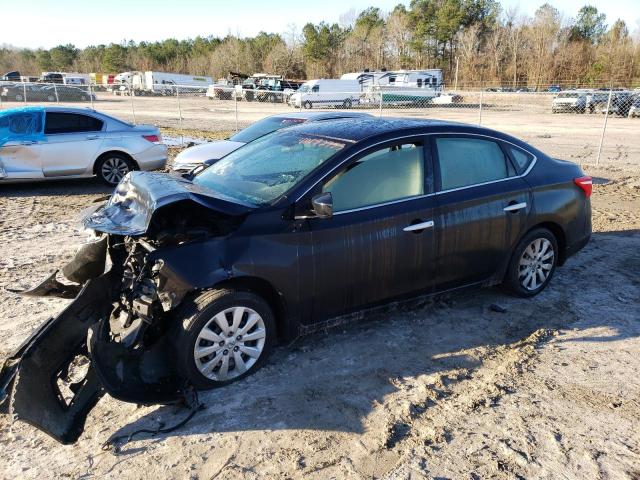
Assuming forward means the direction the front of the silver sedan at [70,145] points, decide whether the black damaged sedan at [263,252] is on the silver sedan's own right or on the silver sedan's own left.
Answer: on the silver sedan's own left

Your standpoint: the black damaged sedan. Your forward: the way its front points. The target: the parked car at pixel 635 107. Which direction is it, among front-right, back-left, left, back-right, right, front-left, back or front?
back

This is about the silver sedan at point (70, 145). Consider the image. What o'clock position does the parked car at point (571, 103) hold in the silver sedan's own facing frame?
The parked car is roughly at 5 o'clock from the silver sedan.

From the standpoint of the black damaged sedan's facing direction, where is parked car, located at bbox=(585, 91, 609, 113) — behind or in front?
behind

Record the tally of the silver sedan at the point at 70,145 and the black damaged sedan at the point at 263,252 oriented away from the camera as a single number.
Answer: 0

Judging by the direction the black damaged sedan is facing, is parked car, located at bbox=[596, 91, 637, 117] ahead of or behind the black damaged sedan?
behind

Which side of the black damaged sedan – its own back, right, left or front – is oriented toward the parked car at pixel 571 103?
back

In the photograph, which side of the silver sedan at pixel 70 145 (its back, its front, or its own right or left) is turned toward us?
left
